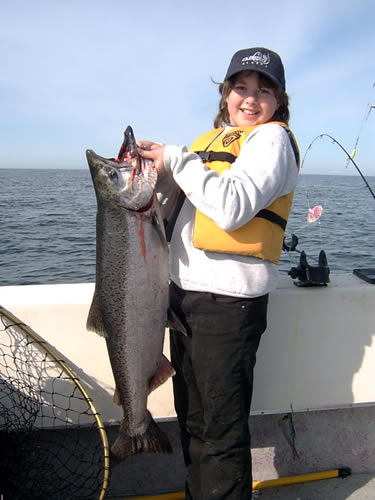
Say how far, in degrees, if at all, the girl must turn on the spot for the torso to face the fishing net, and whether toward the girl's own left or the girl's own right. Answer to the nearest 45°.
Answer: approximately 45° to the girl's own right

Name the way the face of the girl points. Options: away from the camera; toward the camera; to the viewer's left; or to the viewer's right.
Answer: toward the camera

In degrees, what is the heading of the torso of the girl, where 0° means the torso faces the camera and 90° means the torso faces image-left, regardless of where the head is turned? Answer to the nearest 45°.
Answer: approximately 45°
